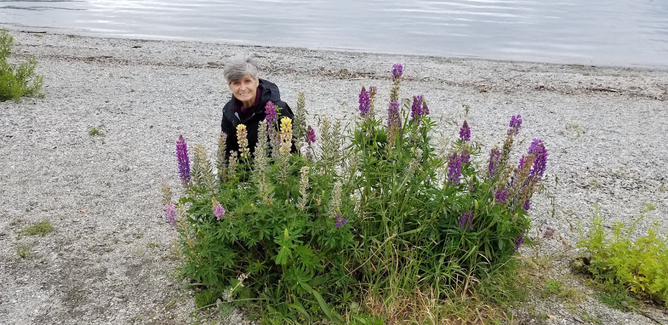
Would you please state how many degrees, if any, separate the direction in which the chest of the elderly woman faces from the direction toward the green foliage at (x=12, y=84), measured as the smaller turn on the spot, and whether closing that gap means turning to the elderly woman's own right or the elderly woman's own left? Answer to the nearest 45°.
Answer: approximately 135° to the elderly woman's own right

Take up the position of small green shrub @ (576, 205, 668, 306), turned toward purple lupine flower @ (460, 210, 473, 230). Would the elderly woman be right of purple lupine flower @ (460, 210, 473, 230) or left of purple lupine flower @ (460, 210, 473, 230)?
right

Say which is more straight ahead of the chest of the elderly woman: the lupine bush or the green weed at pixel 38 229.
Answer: the lupine bush

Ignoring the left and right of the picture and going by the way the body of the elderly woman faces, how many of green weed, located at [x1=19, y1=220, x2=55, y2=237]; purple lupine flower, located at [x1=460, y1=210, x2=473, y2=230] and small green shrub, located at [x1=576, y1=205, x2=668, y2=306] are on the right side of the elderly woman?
1

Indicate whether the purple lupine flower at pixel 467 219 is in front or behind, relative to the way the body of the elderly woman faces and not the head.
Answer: in front

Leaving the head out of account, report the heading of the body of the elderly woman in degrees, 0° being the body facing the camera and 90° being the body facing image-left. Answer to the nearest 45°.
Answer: approximately 0°

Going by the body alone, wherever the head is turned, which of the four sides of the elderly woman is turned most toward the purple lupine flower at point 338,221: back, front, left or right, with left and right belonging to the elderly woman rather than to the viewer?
front

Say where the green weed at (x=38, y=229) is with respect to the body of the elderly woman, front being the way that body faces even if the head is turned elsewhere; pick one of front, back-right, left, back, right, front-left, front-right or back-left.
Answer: right

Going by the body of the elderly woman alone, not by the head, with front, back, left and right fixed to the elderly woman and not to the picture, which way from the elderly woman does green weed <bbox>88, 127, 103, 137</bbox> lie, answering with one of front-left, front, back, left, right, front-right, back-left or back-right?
back-right

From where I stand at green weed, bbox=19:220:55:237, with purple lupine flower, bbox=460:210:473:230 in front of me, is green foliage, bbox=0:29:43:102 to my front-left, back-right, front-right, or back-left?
back-left

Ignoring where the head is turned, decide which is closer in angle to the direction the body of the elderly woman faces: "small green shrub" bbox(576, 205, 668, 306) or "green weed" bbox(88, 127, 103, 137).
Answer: the small green shrub
